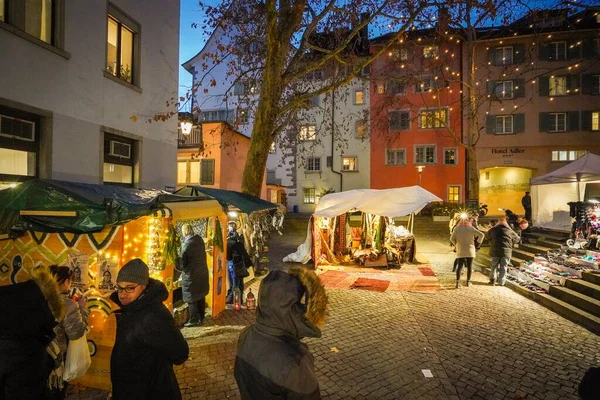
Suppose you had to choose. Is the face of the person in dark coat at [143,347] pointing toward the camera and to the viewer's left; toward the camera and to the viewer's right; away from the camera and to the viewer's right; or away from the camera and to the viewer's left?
toward the camera and to the viewer's left

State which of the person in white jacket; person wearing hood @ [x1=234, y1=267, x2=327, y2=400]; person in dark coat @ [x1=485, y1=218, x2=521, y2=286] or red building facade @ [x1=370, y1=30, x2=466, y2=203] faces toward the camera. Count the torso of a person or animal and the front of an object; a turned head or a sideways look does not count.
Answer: the red building facade

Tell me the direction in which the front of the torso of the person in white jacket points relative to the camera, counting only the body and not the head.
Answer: away from the camera

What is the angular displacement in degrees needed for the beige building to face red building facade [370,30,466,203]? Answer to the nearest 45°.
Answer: approximately 90° to its right

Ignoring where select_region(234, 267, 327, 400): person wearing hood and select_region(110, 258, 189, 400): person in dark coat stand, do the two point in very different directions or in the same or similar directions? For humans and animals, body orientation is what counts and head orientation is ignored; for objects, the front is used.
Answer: very different directions

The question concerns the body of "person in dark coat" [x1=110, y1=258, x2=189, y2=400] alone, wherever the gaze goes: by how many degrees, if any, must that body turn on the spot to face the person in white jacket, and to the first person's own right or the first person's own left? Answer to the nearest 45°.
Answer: approximately 180°

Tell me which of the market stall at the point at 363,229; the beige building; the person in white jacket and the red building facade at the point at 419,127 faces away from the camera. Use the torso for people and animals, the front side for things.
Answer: the person in white jacket
